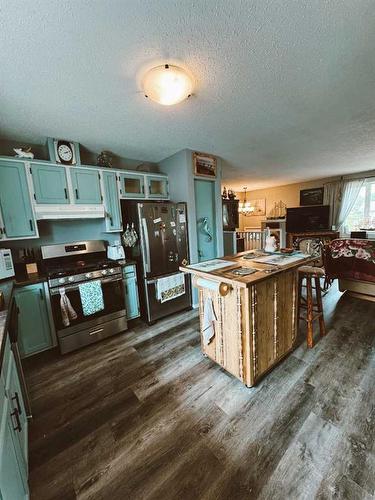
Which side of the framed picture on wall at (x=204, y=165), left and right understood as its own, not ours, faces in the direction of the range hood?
right

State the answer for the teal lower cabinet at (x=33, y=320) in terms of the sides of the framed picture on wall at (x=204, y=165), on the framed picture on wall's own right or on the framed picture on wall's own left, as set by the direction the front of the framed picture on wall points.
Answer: on the framed picture on wall's own right

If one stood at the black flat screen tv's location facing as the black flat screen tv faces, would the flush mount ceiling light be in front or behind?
in front

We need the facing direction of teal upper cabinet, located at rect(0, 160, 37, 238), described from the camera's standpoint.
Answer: facing the viewer and to the right of the viewer
